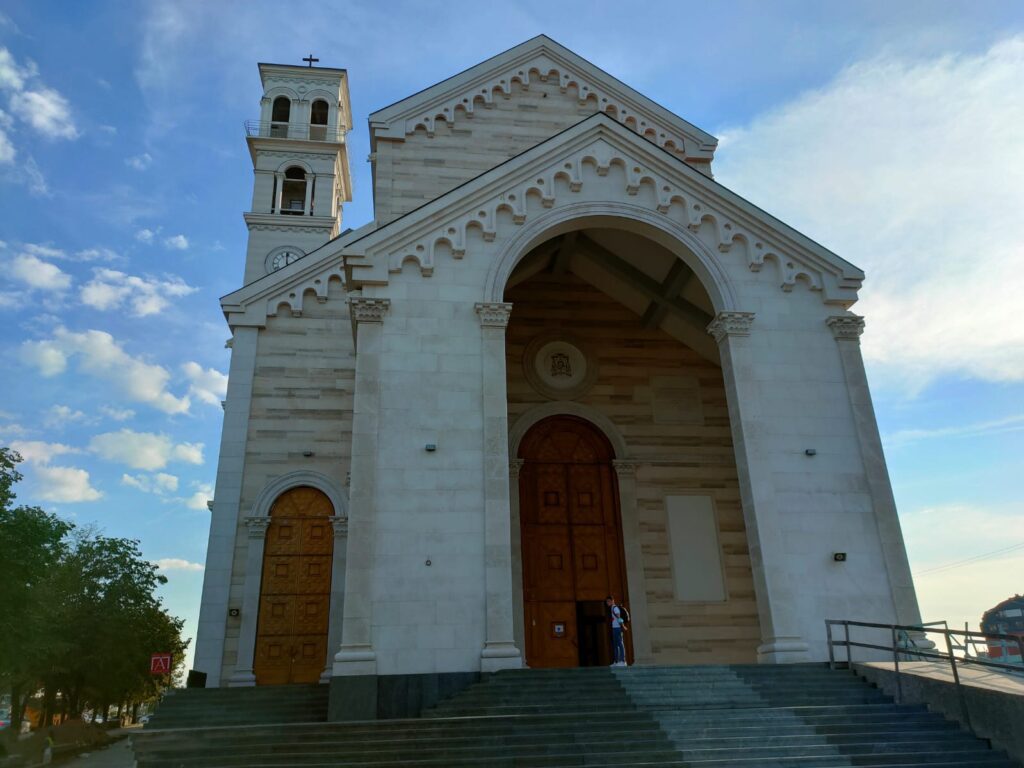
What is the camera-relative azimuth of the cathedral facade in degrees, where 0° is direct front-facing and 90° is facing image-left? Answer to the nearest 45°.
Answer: approximately 0°

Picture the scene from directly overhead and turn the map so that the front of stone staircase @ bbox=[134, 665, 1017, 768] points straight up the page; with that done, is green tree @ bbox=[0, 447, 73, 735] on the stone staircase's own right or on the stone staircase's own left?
on the stone staircase's own right

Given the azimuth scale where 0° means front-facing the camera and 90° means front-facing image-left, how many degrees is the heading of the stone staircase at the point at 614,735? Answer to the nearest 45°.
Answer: approximately 0°

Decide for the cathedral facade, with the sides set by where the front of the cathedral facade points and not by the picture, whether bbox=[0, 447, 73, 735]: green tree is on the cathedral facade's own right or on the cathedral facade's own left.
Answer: on the cathedral facade's own right

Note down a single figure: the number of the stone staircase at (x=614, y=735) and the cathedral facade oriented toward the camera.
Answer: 2

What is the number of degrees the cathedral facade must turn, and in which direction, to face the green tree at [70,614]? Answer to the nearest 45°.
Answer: approximately 135° to its right
